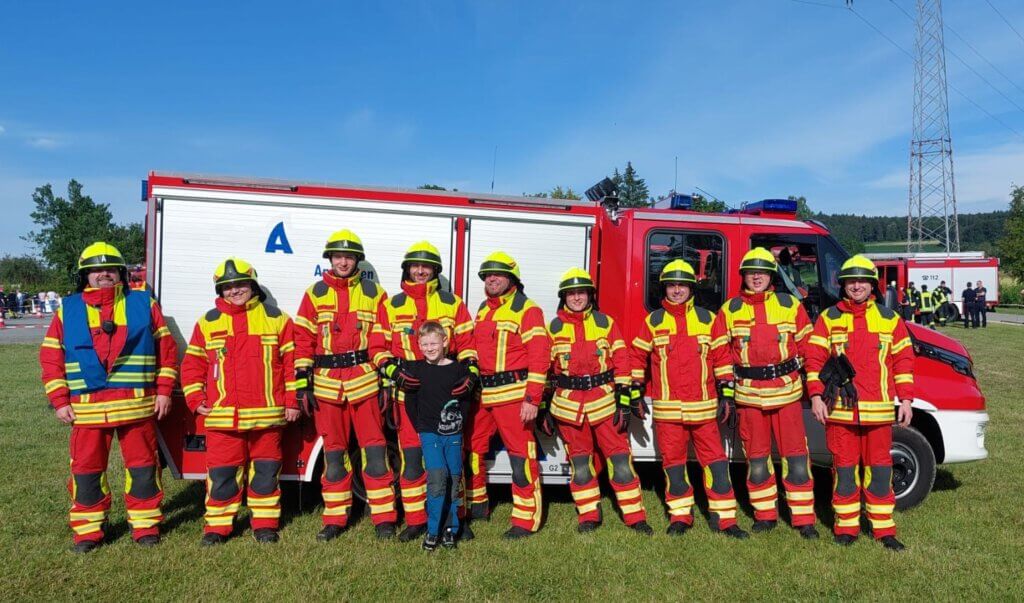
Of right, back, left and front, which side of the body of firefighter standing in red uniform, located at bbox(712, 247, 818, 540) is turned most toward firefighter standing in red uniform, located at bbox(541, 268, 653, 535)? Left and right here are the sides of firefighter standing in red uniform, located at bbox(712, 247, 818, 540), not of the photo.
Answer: right

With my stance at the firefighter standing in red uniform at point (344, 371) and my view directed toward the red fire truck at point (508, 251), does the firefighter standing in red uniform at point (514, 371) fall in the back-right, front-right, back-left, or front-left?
front-right

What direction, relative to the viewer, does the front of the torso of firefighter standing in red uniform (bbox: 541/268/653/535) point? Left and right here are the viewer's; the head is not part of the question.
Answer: facing the viewer

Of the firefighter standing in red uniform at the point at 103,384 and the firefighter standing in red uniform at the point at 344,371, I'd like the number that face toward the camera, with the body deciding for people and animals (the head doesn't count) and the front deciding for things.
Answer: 2

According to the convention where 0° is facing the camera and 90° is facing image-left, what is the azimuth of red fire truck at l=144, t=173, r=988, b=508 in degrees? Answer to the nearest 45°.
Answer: approximately 270°

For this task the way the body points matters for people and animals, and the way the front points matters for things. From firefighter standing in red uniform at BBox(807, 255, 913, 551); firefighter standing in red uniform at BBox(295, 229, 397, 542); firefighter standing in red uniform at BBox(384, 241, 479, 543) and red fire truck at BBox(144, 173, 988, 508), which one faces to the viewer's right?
the red fire truck

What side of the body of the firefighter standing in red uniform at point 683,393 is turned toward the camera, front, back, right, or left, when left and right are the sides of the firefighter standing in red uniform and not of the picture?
front

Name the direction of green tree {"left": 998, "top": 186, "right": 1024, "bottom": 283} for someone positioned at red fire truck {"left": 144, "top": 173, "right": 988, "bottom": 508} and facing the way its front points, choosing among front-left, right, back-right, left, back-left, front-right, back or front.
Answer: front-left

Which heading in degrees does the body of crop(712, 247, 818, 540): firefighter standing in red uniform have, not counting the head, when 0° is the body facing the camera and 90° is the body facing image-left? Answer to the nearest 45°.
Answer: approximately 0°

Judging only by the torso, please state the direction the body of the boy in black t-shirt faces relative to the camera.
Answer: toward the camera

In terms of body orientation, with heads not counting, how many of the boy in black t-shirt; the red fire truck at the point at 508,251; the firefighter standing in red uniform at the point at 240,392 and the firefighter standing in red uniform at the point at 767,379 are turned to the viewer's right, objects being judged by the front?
1

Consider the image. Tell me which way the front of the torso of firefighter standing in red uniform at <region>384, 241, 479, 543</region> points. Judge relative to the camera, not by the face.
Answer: toward the camera

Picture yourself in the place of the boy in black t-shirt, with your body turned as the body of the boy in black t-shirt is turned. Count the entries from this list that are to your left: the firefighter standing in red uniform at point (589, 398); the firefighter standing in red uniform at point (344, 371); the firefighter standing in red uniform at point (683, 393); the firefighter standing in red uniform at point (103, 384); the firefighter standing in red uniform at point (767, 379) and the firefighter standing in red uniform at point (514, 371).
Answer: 4
